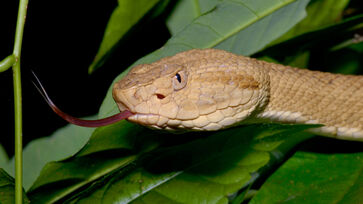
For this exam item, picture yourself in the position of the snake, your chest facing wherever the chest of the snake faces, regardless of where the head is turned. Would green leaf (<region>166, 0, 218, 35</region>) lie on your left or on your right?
on your right

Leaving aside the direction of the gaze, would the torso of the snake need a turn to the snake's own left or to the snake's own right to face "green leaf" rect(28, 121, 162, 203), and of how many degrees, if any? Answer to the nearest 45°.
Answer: approximately 45° to the snake's own left

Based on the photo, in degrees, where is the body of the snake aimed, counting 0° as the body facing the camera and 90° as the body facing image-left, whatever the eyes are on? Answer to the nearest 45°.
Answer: approximately 90°

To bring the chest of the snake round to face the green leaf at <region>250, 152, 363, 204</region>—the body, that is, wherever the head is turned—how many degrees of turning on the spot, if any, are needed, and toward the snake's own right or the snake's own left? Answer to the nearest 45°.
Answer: approximately 135° to the snake's own left

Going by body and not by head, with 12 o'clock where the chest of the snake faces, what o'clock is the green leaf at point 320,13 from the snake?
The green leaf is roughly at 4 o'clock from the snake.
